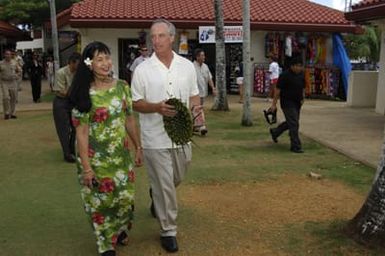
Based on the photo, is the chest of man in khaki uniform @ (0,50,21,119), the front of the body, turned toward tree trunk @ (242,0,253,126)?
no

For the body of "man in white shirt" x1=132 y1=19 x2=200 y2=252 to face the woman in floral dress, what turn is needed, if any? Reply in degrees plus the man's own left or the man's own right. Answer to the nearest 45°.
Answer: approximately 45° to the man's own right

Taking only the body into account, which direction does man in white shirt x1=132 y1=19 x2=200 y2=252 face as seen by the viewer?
toward the camera

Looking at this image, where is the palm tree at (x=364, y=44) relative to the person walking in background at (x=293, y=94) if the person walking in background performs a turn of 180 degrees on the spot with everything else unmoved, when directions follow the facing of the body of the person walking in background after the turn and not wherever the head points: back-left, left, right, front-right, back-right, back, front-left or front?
front-right

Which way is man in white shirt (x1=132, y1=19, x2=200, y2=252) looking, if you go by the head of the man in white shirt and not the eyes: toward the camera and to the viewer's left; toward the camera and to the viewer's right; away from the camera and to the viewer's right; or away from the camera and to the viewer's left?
toward the camera and to the viewer's left

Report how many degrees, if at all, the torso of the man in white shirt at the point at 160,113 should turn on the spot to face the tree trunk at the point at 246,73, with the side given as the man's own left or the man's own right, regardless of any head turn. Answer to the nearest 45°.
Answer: approximately 180°

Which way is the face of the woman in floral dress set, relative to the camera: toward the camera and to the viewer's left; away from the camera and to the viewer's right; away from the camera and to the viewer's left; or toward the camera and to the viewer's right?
toward the camera and to the viewer's right

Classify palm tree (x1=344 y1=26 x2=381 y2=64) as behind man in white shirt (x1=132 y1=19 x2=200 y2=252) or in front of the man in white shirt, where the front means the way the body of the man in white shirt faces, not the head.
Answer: behind

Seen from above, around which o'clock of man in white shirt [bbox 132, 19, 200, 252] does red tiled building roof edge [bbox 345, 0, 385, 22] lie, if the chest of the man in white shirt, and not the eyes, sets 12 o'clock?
The red tiled building roof edge is roughly at 7 o'clock from the man in white shirt.

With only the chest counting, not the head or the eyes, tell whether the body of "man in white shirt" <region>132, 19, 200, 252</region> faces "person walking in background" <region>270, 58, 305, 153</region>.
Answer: no

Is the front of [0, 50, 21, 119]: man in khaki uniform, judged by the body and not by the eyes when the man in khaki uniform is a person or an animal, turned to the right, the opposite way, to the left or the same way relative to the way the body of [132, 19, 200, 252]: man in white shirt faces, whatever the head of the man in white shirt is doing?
the same way

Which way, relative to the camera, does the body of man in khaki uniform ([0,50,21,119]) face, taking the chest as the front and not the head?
toward the camera

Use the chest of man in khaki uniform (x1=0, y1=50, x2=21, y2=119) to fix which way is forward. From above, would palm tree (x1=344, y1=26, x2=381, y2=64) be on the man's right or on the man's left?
on the man's left

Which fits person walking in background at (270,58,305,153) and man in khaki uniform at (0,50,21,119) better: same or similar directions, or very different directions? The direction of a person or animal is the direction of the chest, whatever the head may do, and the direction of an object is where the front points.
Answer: same or similar directions
